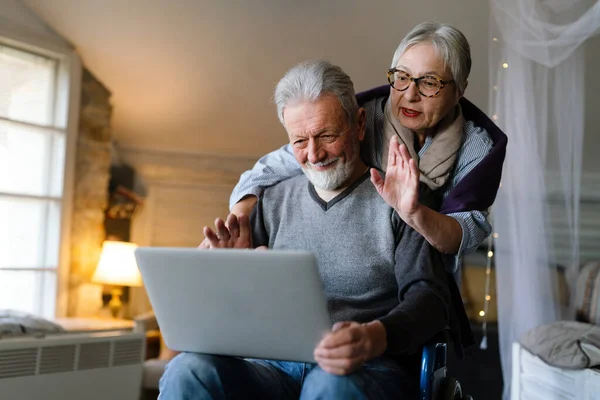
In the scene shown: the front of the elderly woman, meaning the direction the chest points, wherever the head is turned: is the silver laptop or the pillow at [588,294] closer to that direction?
the silver laptop

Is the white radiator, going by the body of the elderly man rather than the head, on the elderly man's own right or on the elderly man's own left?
on the elderly man's own right

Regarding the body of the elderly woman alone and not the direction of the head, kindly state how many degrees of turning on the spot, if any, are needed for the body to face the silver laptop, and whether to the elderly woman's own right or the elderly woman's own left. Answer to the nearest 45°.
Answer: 0° — they already face it

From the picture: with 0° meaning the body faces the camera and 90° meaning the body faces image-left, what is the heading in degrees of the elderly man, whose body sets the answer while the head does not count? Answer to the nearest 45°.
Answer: approximately 45°

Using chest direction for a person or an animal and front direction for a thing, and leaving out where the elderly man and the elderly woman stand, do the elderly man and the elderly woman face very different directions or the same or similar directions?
same or similar directions

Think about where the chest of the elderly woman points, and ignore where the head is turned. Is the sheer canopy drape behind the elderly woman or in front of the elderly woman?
behind

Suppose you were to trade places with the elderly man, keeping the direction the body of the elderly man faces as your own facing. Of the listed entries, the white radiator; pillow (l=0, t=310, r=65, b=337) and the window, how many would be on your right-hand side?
3

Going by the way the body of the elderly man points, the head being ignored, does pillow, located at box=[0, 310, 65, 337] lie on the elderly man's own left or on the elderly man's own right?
on the elderly man's own right

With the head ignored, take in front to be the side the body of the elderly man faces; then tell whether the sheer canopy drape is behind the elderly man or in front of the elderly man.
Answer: behind

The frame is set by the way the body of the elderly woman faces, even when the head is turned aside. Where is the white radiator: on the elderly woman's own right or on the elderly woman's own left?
on the elderly woman's own right

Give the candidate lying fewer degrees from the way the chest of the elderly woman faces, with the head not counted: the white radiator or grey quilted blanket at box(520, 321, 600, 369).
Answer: the white radiator

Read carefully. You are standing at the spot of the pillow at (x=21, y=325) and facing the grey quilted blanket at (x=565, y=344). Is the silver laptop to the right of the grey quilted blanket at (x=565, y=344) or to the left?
right

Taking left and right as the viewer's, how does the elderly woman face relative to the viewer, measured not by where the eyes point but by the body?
facing the viewer and to the left of the viewer

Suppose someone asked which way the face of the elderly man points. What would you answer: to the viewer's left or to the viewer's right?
to the viewer's left

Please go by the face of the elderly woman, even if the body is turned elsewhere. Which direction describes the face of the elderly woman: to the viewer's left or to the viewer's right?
to the viewer's left
